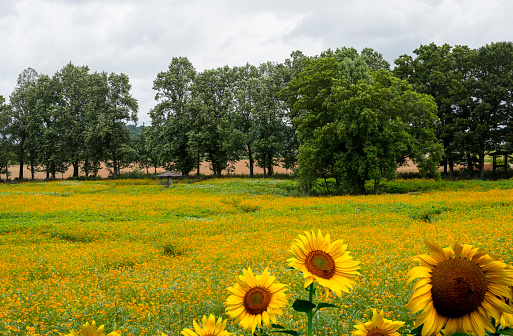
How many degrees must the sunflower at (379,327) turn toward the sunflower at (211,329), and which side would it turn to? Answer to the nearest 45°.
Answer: approximately 45° to its right

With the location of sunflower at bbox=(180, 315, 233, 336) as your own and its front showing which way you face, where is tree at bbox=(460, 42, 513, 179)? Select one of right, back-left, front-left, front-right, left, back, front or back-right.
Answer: back-left

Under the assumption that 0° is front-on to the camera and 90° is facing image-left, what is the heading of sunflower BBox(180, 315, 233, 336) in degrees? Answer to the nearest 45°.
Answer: approximately 0°

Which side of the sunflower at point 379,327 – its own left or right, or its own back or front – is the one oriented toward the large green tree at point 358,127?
back

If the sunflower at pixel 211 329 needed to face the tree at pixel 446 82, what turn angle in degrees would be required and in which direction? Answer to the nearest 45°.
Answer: approximately 135° to its left

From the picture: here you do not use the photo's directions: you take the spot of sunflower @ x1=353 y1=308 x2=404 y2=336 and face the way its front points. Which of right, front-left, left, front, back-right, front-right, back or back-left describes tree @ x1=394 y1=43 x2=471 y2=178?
back

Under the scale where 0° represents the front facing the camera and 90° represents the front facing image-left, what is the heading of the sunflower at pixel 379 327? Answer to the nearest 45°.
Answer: approximately 0°

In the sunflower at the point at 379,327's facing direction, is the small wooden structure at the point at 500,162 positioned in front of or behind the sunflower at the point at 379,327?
behind

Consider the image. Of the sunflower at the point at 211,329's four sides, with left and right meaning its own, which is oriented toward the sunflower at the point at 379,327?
left

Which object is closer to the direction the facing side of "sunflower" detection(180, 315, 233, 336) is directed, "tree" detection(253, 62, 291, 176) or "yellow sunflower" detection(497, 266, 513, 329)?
the yellow sunflower
